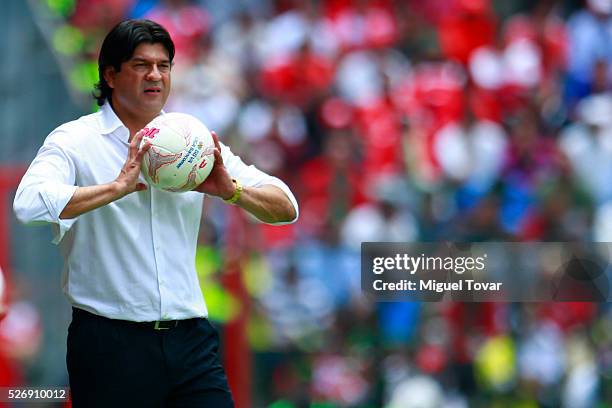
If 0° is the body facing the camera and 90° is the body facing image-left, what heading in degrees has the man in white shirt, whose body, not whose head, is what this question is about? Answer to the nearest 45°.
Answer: approximately 315°

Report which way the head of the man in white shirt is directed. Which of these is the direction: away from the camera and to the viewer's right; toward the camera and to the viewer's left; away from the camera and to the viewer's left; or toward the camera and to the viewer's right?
toward the camera and to the viewer's right
